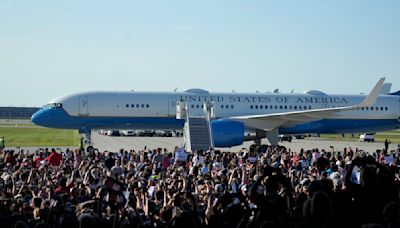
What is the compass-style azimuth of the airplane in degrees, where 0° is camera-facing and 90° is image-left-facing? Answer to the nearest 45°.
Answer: approximately 90°
